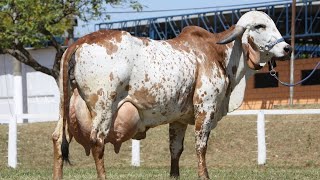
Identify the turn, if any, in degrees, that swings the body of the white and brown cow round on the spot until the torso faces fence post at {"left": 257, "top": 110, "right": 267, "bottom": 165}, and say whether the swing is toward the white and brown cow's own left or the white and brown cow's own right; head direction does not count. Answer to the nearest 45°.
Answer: approximately 90° to the white and brown cow's own left

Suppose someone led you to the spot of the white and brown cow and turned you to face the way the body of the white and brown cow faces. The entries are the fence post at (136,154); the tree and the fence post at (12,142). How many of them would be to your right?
0

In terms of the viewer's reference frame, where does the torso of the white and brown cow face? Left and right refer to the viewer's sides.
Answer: facing to the right of the viewer

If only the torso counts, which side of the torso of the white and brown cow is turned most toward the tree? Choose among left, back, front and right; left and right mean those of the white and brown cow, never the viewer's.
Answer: left

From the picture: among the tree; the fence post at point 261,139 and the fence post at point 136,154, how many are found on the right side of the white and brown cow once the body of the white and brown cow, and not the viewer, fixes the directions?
0

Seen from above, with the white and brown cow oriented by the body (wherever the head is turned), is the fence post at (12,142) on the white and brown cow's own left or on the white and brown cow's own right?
on the white and brown cow's own left

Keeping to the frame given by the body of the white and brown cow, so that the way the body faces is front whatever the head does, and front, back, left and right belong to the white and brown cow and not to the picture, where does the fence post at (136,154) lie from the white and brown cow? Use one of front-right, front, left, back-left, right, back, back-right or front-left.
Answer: left
